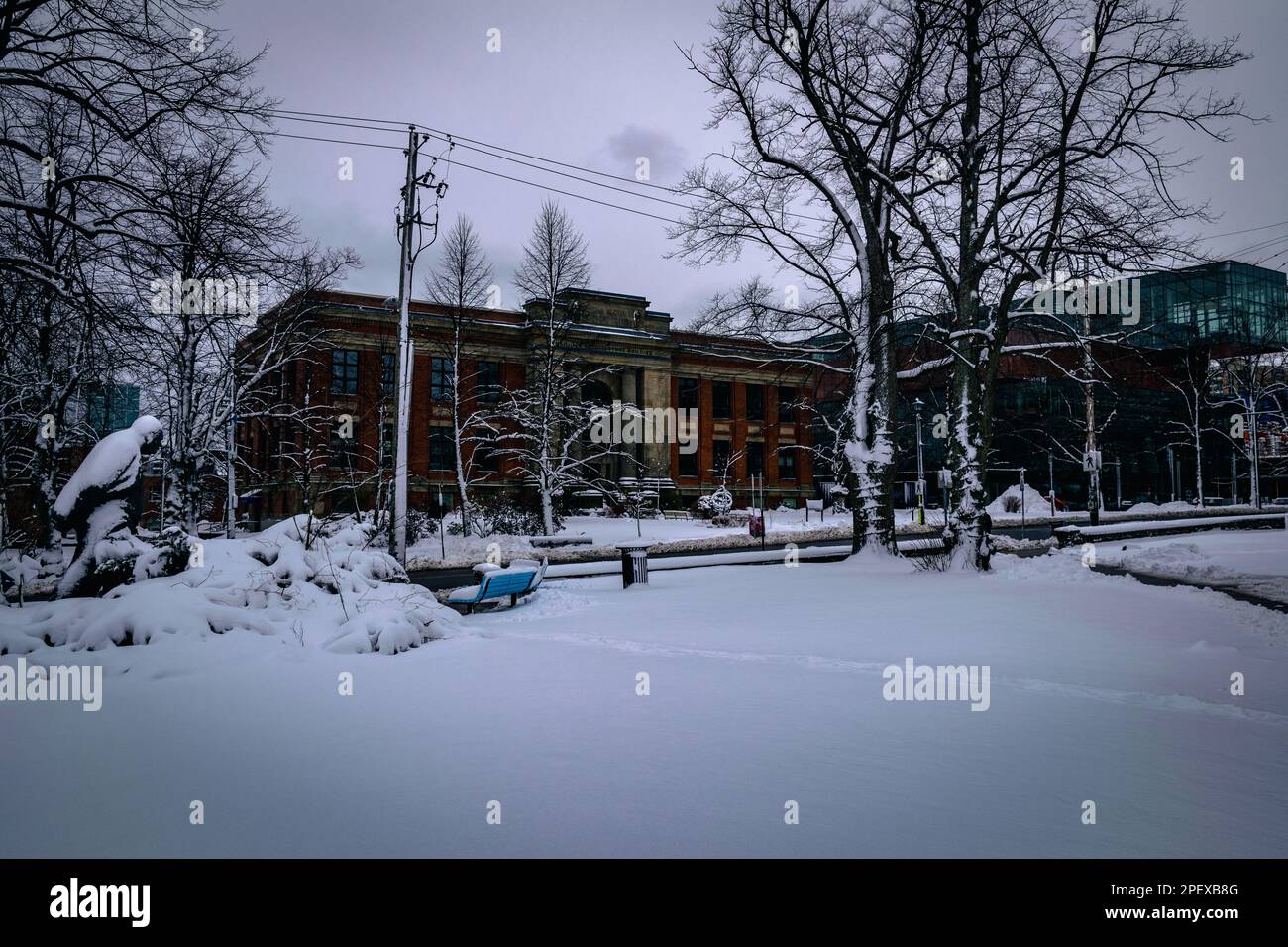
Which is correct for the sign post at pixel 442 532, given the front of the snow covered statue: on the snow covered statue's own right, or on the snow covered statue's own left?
on the snow covered statue's own left

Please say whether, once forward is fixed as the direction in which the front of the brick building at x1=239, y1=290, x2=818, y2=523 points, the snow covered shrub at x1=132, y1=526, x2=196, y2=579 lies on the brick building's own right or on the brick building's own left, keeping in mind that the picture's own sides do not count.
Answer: on the brick building's own right

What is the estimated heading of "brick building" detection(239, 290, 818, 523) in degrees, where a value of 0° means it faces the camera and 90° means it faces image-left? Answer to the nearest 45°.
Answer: approximately 315°

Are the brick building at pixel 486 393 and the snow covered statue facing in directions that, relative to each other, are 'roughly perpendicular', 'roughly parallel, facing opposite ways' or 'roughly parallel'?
roughly perpendicular

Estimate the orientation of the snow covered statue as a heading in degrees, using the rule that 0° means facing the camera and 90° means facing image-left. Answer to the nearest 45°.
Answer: approximately 270°

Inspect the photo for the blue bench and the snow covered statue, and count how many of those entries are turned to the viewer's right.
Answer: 1

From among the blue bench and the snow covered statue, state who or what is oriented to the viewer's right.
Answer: the snow covered statue

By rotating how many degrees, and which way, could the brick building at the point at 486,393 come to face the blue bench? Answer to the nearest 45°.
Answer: approximately 45° to its right
